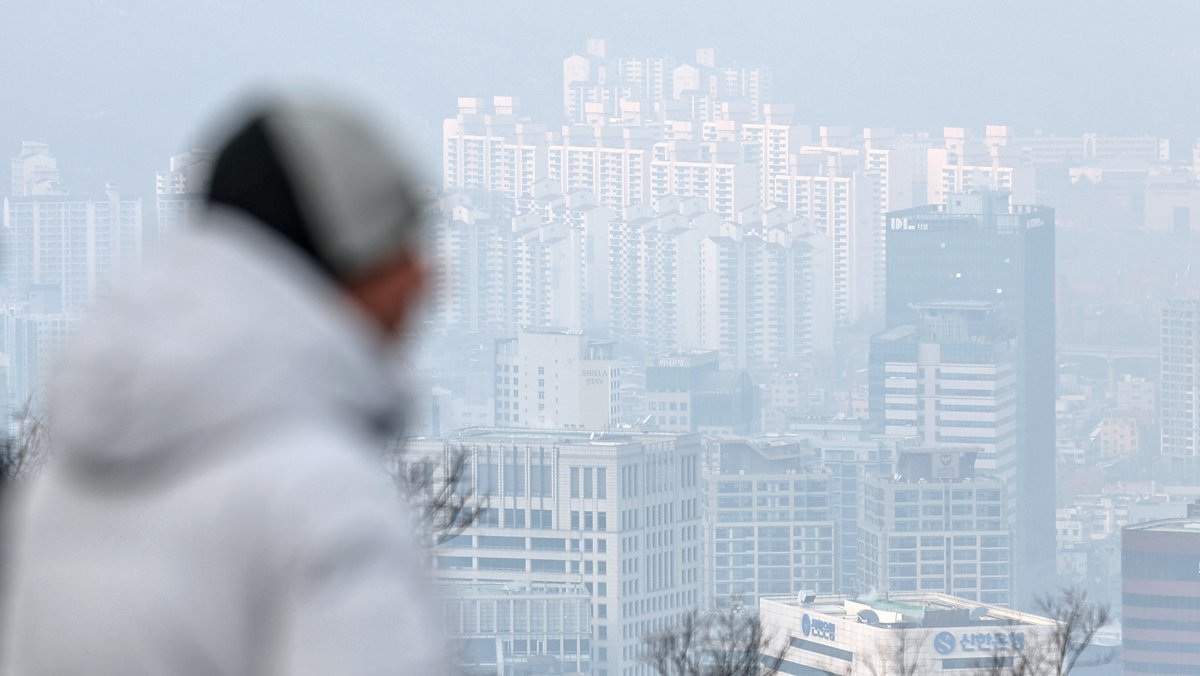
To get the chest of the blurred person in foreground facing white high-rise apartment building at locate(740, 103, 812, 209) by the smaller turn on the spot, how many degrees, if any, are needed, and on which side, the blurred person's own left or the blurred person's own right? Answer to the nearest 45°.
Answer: approximately 45° to the blurred person's own left

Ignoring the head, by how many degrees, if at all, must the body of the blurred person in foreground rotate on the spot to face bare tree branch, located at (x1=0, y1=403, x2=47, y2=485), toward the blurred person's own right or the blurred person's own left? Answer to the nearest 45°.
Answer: approximately 45° to the blurred person's own left

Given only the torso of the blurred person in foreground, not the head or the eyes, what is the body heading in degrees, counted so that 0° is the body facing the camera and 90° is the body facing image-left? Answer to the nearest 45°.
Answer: approximately 225°
